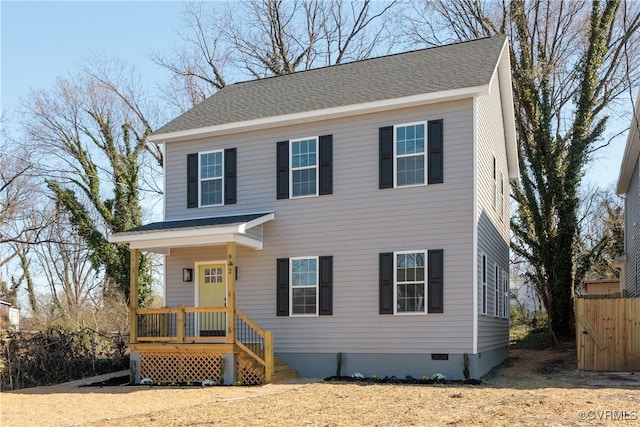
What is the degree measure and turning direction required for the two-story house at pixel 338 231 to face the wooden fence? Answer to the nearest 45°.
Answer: approximately 135° to its left

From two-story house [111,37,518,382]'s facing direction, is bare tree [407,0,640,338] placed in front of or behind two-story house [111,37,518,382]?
behind

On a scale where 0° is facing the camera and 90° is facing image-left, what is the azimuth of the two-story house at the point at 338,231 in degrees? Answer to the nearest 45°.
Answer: approximately 45°
